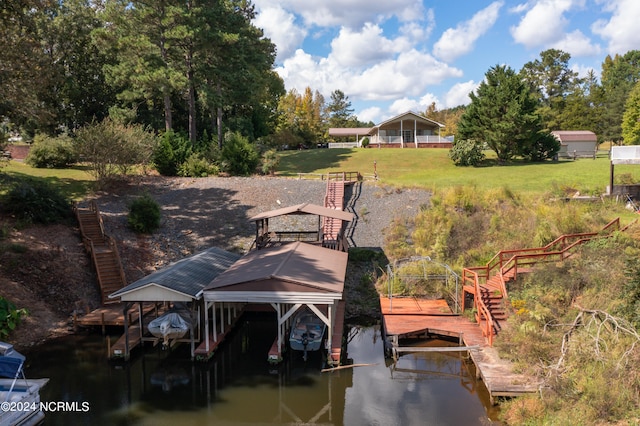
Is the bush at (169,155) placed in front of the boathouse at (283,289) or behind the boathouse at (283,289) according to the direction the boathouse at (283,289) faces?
behind

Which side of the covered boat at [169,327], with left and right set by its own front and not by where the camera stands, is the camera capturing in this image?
back

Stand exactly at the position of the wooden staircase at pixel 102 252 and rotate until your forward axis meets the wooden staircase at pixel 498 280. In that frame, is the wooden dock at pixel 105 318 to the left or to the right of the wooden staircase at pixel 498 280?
right

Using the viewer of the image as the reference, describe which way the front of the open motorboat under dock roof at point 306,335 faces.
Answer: facing away from the viewer

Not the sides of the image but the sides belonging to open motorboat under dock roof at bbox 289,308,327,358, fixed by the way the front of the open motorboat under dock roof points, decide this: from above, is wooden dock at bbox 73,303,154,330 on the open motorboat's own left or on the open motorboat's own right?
on the open motorboat's own left

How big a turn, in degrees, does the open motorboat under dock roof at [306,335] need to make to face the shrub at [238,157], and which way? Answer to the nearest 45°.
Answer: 0° — it already faces it

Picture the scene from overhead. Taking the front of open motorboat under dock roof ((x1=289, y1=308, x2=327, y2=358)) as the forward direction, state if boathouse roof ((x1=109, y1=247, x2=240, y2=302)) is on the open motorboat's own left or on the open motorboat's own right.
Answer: on the open motorboat's own left

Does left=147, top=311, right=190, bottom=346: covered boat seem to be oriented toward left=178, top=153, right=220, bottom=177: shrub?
yes

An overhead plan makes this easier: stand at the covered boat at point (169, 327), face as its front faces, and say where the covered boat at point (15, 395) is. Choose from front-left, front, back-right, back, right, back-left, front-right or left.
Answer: back-left

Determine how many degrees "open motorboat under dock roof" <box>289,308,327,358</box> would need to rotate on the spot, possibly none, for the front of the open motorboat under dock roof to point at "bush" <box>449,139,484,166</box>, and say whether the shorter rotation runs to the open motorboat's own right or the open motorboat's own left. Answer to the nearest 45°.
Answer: approximately 45° to the open motorboat's own right

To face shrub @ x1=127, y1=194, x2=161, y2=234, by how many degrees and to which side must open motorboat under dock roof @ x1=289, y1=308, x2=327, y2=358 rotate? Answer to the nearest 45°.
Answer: approximately 45° to its left

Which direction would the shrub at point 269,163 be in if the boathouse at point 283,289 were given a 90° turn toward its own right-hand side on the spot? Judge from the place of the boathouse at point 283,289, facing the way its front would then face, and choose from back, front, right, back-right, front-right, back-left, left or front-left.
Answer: right

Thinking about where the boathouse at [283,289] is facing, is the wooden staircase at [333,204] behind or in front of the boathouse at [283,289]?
behind
